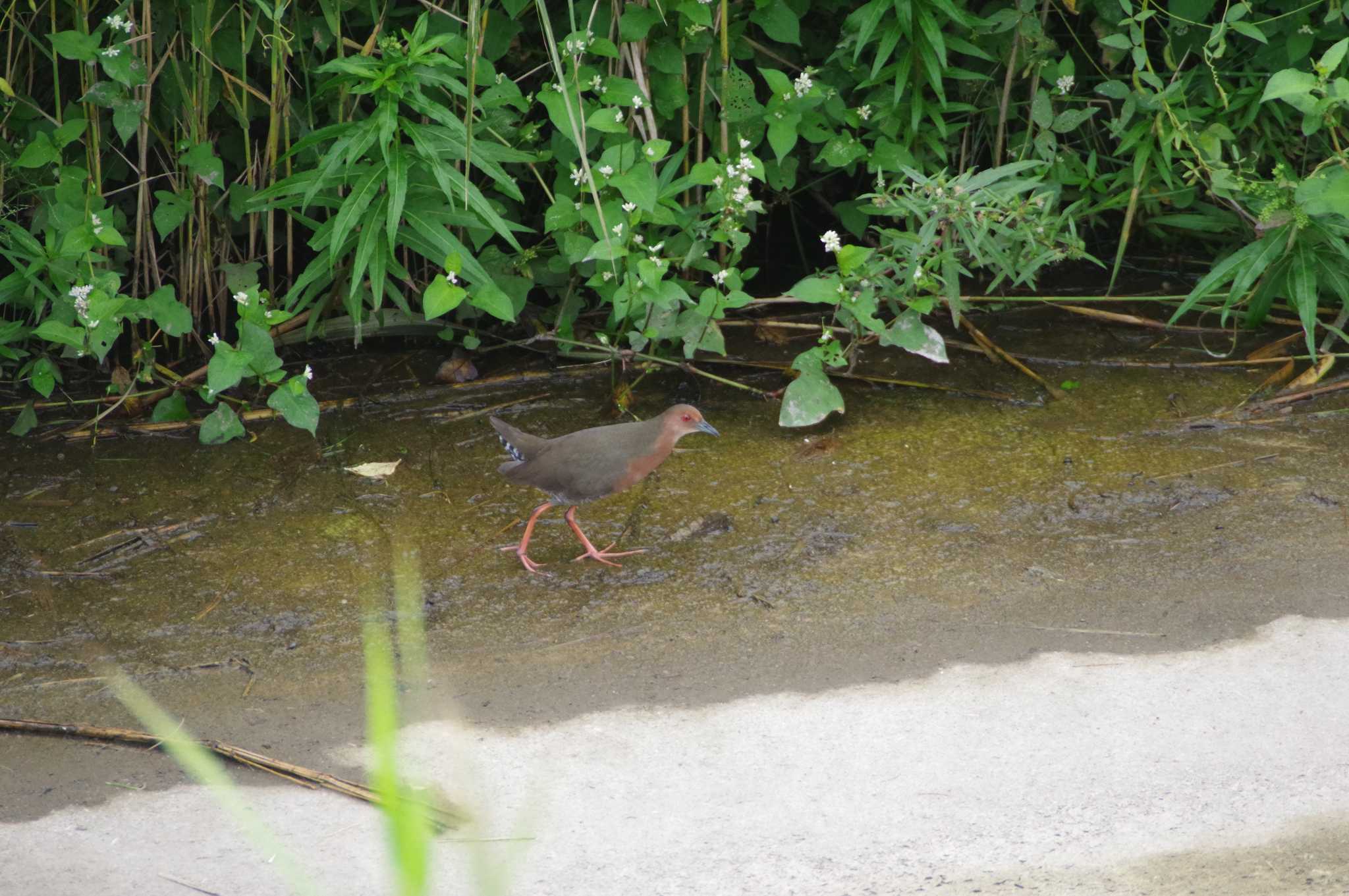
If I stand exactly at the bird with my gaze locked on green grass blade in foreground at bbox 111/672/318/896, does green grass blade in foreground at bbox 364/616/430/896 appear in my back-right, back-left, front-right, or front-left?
front-left

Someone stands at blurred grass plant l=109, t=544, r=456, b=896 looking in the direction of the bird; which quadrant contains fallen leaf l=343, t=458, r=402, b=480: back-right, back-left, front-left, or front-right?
front-left

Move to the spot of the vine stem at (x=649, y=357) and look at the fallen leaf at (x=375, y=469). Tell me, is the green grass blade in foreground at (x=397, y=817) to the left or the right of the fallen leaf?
left

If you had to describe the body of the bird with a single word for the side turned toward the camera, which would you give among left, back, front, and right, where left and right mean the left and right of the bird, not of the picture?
right

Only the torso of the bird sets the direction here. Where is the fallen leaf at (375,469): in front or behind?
behind

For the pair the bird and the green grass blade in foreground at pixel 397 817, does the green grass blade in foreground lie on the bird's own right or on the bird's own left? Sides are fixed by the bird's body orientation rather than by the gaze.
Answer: on the bird's own right

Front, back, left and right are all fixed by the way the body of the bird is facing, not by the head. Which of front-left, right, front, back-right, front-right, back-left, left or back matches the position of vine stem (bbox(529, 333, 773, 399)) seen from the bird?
left

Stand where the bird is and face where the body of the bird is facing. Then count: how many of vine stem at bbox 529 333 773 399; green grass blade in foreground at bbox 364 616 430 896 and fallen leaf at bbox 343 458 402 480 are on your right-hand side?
1

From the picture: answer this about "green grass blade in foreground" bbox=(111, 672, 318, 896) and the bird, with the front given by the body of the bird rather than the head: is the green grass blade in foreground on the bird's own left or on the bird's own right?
on the bird's own right

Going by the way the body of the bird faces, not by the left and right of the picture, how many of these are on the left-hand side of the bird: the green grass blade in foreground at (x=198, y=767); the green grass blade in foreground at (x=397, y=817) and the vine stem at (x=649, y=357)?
1

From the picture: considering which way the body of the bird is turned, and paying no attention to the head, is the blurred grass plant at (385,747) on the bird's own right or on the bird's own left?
on the bird's own right
